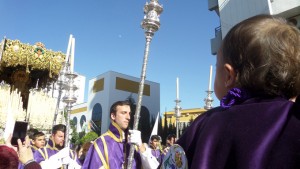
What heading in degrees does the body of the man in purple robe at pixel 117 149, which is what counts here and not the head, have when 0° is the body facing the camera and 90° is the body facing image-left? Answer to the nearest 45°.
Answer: approximately 315°

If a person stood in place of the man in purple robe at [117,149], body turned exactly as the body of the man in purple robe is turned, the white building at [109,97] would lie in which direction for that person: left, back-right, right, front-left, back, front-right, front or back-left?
back-left

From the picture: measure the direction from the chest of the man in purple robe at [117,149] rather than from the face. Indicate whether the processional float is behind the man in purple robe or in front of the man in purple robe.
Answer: behind

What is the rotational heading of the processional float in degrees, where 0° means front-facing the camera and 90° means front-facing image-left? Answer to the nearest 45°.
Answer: approximately 315°

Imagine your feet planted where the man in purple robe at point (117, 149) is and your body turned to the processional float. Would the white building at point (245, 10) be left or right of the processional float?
right

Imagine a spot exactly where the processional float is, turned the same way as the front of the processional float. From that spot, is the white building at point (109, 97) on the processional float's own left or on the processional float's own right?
on the processional float's own left

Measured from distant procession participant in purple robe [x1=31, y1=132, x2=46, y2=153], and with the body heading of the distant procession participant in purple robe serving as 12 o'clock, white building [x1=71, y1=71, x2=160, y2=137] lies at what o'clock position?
The white building is roughly at 8 o'clock from the distant procession participant in purple robe.

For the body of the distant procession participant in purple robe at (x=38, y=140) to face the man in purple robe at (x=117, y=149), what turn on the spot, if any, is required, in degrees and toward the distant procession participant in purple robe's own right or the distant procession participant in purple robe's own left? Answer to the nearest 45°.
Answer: approximately 45° to the distant procession participant in purple robe's own right
